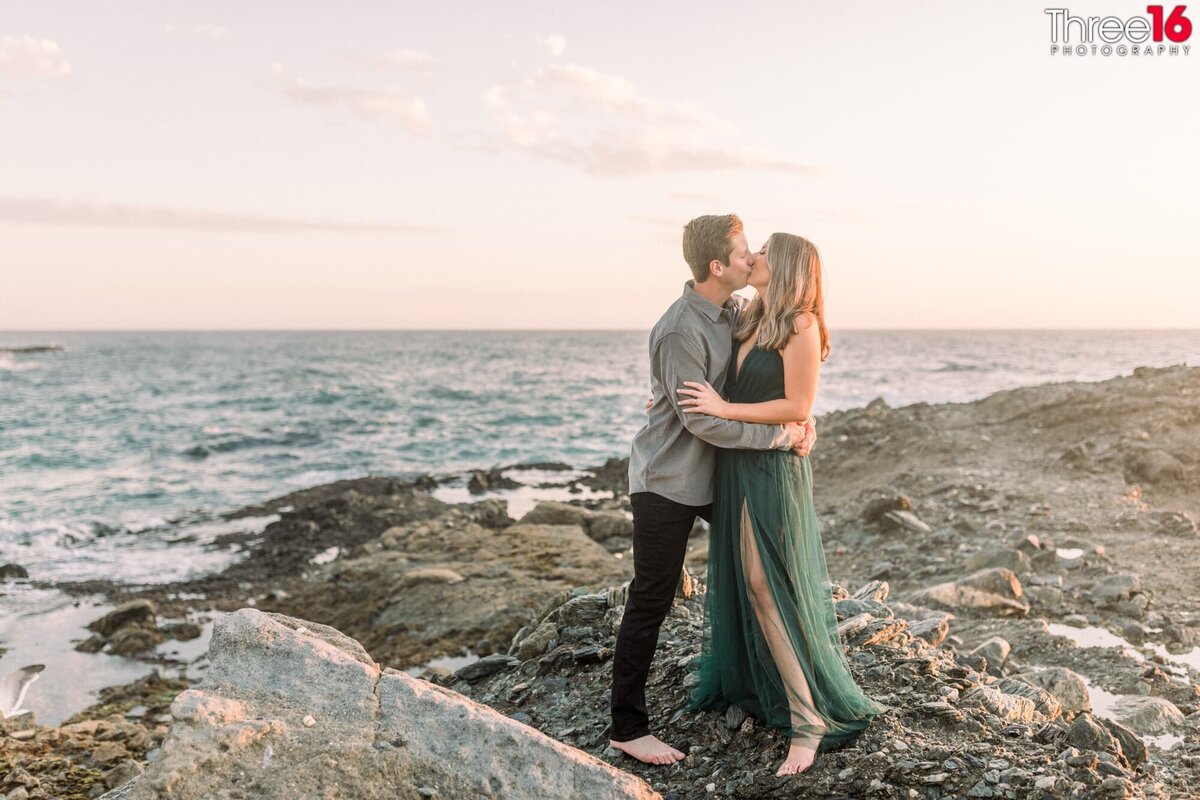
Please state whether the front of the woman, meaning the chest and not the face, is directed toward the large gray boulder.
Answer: yes

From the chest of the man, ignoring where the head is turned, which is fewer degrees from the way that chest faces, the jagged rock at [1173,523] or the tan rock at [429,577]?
the jagged rock

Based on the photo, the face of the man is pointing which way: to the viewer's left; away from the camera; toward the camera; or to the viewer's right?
to the viewer's right

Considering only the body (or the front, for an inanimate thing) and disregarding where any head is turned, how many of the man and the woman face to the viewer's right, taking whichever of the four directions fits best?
1

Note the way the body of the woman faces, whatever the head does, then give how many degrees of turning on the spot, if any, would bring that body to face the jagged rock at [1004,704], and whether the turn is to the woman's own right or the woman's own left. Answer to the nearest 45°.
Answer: approximately 180°

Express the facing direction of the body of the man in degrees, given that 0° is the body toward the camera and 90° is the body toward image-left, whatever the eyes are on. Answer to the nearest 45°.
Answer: approximately 270°

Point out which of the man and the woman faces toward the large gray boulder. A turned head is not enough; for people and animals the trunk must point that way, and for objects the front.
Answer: the woman

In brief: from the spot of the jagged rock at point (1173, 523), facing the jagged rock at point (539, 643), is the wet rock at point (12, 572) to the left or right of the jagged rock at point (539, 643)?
right

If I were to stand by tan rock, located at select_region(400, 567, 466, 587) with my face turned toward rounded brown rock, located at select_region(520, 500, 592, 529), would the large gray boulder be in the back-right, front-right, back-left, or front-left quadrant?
back-right

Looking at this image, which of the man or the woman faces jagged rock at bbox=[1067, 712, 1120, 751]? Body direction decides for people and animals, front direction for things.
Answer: the man

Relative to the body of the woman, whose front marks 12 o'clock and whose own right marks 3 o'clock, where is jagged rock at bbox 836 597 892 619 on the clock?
The jagged rock is roughly at 5 o'clock from the woman.

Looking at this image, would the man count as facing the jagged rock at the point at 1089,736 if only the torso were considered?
yes

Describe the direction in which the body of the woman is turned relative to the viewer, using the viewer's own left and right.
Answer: facing the viewer and to the left of the viewer

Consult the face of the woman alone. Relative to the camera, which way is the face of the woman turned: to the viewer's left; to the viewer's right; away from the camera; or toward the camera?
to the viewer's left

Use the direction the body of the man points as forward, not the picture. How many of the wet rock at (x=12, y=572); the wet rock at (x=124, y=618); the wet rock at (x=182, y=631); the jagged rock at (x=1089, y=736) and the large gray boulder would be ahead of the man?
1

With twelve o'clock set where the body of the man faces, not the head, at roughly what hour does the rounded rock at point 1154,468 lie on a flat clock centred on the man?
The rounded rock is roughly at 10 o'clock from the man.

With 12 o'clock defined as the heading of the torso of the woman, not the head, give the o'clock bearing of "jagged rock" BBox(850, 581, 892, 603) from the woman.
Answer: The jagged rock is roughly at 5 o'clock from the woman.
